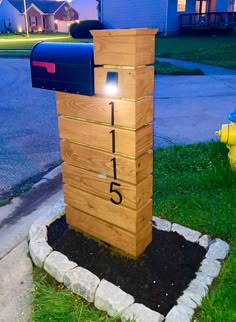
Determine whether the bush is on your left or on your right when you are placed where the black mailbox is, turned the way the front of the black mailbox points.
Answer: on your right

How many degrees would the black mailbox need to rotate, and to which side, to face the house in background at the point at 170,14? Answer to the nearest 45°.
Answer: approximately 45° to its right

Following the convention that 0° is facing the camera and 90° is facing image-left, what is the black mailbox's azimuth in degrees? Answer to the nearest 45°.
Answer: approximately 135°
